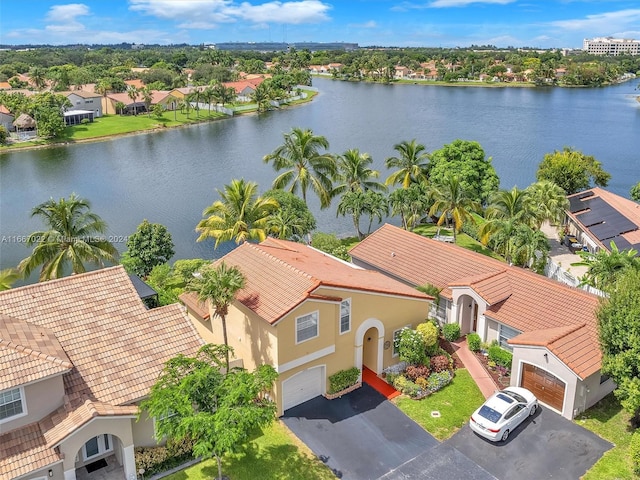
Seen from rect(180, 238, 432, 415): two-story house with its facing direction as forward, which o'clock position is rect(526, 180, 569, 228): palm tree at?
The palm tree is roughly at 9 o'clock from the two-story house.

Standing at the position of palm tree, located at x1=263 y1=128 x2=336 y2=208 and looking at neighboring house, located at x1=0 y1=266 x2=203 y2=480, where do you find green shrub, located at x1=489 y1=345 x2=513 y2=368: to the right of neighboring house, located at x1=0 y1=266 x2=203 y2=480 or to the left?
left

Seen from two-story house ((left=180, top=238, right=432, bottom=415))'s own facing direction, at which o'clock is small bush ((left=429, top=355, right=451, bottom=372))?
The small bush is roughly at 10 o'clock from the two-story house.

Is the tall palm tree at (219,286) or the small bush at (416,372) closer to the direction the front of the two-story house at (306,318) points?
the small bush

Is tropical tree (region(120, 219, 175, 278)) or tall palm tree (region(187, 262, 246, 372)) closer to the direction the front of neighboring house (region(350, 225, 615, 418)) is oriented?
the tall palm tree

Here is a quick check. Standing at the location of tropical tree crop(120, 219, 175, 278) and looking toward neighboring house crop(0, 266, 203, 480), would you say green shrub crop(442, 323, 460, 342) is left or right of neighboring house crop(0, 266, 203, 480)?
left

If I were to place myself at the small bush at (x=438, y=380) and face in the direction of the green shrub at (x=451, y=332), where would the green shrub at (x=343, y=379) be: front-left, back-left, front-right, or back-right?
back-left

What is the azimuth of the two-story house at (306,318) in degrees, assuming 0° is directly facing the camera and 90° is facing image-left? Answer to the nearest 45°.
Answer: approximately 315°

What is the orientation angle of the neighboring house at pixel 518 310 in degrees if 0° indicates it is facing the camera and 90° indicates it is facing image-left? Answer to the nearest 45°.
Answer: approximately 45°
